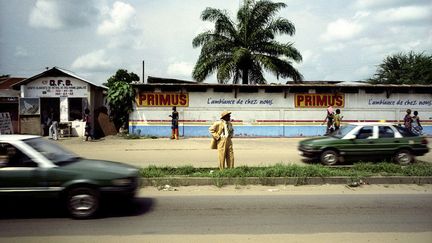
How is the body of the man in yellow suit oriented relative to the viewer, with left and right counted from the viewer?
facing the viewer and to the right of the viewer

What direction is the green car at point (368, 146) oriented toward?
to the viewer's left

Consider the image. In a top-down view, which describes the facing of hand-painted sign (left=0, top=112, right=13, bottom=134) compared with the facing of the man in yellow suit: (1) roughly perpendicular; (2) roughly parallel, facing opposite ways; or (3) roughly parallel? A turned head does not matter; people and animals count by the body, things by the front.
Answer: roughly parallel

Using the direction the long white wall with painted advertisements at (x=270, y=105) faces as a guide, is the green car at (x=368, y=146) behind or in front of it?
in front

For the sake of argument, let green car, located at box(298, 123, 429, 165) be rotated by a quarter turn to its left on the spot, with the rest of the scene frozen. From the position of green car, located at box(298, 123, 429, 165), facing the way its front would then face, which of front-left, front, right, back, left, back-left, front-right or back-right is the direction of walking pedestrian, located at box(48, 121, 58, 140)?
right

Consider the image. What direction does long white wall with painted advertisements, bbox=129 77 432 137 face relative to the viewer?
toward the camera

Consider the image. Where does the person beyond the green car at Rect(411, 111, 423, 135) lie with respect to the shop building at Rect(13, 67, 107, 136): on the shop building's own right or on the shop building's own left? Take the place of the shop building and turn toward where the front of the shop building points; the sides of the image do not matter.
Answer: on the shop building's own left

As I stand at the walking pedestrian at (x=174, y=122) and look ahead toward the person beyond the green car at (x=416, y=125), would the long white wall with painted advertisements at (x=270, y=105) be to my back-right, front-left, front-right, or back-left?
front-left

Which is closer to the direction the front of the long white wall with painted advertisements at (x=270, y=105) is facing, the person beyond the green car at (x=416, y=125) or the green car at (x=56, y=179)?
the green car

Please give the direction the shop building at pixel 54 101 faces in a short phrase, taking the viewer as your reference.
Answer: facing the viewer

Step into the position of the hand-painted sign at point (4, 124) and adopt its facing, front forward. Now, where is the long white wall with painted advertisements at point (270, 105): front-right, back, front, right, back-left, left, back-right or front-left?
left

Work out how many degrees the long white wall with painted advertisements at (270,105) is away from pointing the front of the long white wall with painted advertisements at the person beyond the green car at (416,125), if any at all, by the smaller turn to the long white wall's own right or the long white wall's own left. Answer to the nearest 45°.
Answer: approximately 90° to the long white wall's own left

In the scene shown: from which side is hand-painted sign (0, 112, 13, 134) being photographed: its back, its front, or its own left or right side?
front

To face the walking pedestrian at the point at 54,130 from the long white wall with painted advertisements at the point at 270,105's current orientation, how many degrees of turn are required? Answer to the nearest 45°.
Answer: approximately 90° to its right

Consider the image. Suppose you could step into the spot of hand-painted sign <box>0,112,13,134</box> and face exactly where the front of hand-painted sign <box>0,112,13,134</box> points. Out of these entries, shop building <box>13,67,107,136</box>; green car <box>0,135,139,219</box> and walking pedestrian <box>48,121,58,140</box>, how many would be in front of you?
1
